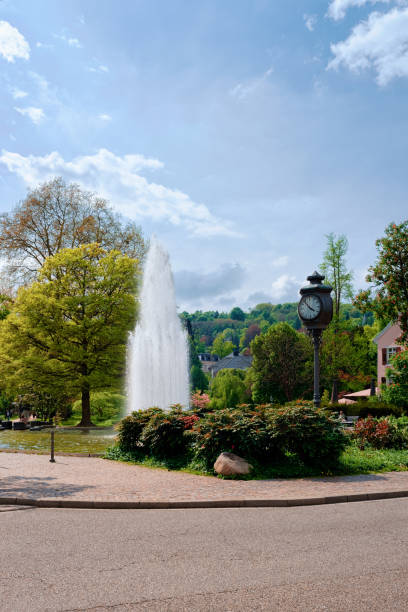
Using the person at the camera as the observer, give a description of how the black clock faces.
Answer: facing the viewer and to the left of the viewer

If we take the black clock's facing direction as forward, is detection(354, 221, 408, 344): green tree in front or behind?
behind

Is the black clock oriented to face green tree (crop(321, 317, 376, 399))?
no

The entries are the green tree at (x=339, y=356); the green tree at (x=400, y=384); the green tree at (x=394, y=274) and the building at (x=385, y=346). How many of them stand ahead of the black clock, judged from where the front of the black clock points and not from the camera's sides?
0

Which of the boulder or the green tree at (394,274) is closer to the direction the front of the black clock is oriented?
the boulder

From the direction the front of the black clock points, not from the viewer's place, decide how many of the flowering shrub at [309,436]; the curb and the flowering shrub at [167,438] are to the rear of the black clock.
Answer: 0

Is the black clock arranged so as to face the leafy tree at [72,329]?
no

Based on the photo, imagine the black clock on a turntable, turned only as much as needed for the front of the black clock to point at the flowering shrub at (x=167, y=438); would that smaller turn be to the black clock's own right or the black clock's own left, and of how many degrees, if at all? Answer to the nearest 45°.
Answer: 0° — it already faces it

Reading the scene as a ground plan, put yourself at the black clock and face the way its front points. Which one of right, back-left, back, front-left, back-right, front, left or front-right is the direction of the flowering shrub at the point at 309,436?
front-left

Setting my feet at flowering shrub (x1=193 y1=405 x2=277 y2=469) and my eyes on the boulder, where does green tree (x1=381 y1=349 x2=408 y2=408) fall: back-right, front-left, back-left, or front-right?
back-left

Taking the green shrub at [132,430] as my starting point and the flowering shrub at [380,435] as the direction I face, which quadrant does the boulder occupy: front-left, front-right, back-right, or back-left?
front-right

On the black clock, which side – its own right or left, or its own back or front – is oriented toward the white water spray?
right

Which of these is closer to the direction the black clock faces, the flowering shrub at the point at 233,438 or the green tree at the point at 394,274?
the flowering shrub
